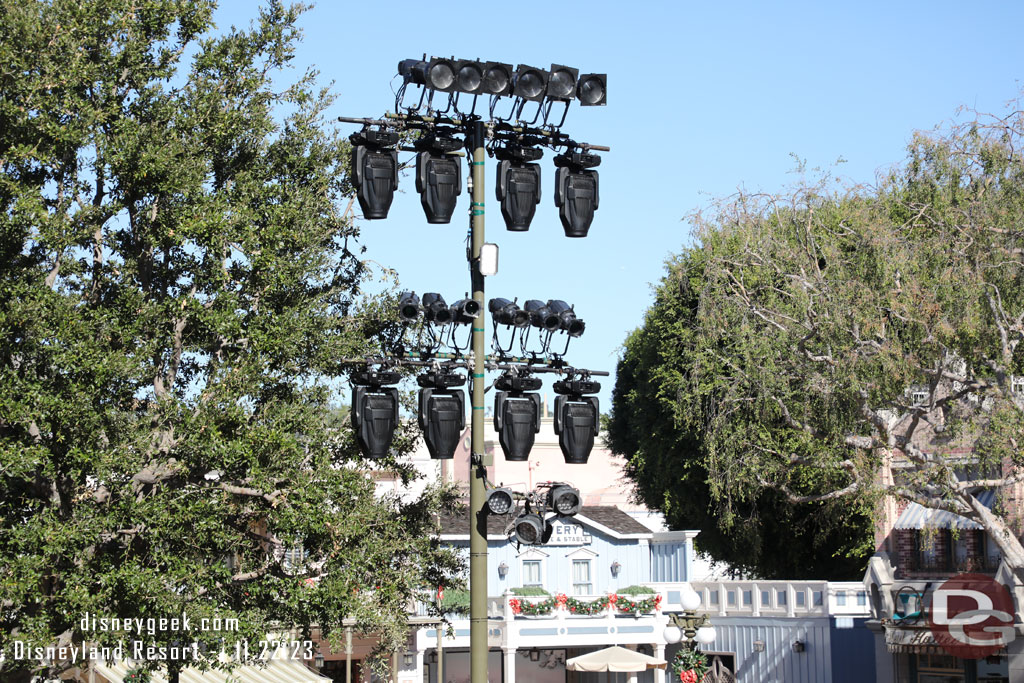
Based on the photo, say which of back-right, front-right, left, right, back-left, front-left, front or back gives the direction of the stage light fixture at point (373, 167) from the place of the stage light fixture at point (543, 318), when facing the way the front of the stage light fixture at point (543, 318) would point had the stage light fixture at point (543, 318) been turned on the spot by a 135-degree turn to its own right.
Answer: front

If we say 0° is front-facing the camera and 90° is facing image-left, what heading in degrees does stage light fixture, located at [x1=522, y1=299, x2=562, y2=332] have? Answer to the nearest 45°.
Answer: approximately 315°

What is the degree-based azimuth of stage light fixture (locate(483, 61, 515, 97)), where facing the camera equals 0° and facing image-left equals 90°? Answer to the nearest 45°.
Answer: approximately 0°

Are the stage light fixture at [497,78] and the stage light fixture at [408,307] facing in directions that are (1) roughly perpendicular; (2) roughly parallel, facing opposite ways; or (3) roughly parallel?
roughly parallel

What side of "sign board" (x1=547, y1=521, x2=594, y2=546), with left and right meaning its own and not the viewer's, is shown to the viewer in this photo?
front

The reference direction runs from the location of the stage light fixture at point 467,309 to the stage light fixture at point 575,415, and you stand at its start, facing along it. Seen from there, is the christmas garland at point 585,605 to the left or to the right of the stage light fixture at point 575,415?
left

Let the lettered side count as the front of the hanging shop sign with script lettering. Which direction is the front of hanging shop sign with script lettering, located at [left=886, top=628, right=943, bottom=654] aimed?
toward the camera

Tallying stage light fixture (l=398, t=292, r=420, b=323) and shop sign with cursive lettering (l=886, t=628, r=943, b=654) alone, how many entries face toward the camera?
2

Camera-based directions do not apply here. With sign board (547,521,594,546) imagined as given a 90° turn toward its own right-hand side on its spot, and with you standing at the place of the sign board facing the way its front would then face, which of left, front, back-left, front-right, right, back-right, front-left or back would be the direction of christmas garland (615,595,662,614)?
back-left

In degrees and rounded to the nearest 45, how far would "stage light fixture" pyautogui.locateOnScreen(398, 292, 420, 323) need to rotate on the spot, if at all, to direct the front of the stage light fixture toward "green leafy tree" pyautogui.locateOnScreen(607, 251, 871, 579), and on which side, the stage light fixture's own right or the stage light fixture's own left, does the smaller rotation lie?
approximately 180°

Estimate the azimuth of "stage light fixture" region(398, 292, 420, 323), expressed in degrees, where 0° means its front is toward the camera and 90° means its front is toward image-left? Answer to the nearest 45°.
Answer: approximately 0°
